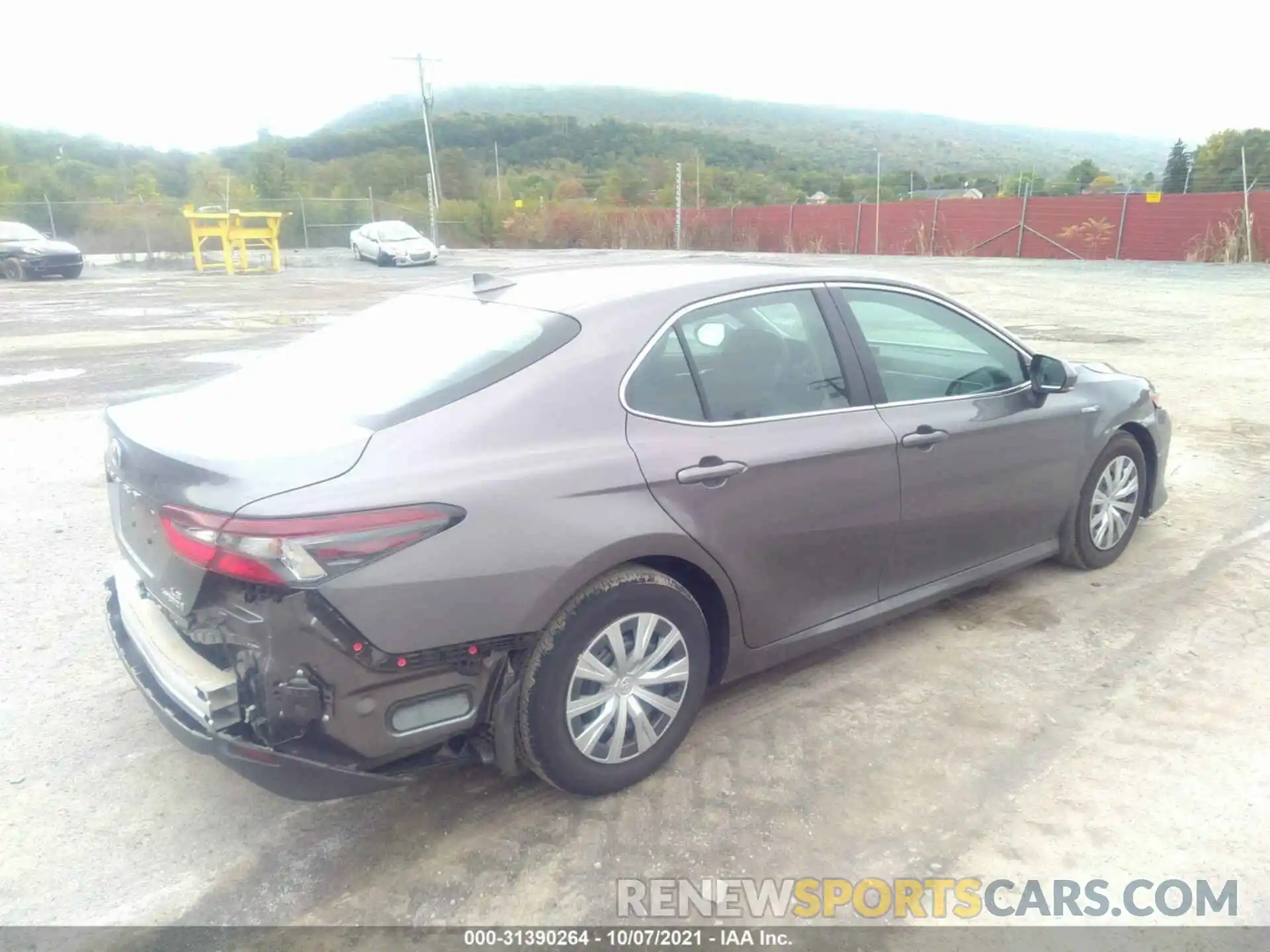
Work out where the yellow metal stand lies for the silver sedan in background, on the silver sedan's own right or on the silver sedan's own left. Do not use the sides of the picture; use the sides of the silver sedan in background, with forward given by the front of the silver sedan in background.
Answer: on the silver sedan's own right

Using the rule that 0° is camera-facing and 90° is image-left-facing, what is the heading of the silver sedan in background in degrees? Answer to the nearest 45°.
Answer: approximately 315°

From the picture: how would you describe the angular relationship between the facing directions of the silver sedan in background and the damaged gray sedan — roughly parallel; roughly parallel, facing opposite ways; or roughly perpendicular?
roughly perpendicular

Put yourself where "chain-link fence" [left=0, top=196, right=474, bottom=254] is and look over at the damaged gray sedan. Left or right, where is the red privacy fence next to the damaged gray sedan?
left

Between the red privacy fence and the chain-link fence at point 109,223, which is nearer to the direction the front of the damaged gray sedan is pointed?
the red privacy fence

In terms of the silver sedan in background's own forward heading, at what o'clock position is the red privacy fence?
The red privacy fence is roughly at 11 o'clock from the silver sedan in background.

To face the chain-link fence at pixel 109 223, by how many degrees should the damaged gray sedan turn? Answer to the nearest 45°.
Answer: approximately 90° to its left

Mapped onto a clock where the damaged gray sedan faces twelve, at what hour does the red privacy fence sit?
The red privacy fence is roughly at 11 o'clock from the damaged gray sedan.

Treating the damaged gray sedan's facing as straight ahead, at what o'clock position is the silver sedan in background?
The silver sedan in background is roughly at 10 o'clock from the damaged gray sedan.

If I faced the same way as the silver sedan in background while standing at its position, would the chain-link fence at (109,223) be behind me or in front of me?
behind

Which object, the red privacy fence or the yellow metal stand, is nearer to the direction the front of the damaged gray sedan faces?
the red privacy fence

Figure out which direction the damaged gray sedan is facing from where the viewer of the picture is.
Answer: facing away from the viewer and to the right of the viewer

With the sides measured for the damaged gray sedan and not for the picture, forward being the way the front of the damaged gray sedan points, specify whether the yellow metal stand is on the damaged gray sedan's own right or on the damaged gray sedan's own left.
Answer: on the damaged gray sedan's own left
